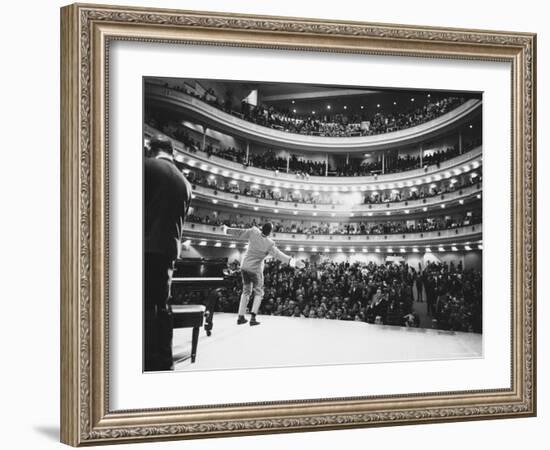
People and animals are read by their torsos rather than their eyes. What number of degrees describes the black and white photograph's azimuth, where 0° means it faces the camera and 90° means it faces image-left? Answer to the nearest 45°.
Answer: approximately 315°

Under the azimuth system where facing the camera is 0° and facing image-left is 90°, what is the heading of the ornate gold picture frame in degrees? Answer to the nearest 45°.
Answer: approximately 315°
